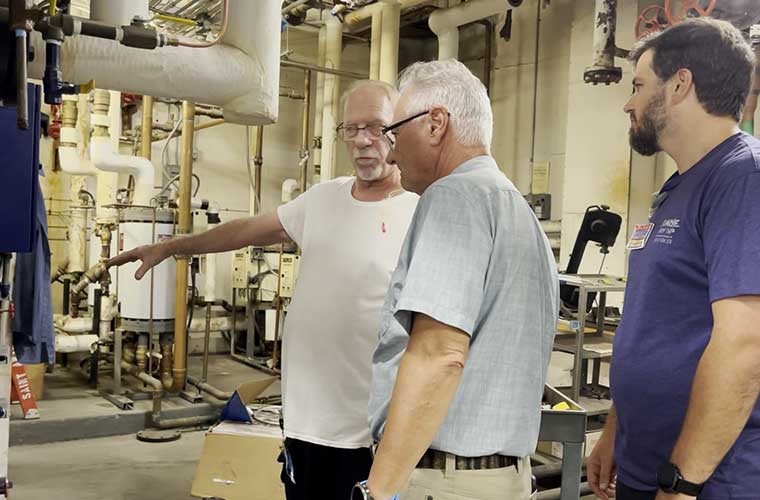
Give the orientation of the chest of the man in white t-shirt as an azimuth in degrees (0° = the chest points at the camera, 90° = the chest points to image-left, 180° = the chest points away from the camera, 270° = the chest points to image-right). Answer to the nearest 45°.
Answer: approximately 0°

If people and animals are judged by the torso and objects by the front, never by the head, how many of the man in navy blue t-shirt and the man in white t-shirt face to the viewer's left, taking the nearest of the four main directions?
1

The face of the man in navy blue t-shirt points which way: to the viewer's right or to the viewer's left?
to the viewer's left

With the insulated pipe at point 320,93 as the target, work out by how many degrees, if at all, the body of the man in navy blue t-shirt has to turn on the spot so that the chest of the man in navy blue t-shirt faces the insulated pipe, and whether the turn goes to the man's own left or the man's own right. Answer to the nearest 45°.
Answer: approximately 45° to the man's own right

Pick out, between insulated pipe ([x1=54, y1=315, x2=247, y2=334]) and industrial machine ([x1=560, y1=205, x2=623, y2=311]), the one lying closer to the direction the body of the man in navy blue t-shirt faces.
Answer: the insulated pipe

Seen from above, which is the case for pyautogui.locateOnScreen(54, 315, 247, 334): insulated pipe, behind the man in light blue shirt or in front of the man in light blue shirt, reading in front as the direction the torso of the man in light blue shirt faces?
in front

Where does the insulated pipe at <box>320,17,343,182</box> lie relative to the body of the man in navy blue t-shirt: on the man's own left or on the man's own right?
on the man's own right

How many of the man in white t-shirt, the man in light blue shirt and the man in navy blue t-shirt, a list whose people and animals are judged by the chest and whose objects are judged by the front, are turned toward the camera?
1

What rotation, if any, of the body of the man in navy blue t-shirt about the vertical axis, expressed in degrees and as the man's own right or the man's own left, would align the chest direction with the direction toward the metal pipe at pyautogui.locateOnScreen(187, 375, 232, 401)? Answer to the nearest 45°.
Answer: approximately 45° to the man's own right

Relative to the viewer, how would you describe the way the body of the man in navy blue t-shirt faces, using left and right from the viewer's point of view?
facing to the left of the viewer

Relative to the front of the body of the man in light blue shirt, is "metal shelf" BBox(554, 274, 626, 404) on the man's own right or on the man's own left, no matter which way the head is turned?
on the man's own right

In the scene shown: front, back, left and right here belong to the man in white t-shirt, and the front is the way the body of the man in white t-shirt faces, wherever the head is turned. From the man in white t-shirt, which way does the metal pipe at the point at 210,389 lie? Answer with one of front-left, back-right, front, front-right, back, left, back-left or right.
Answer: back
